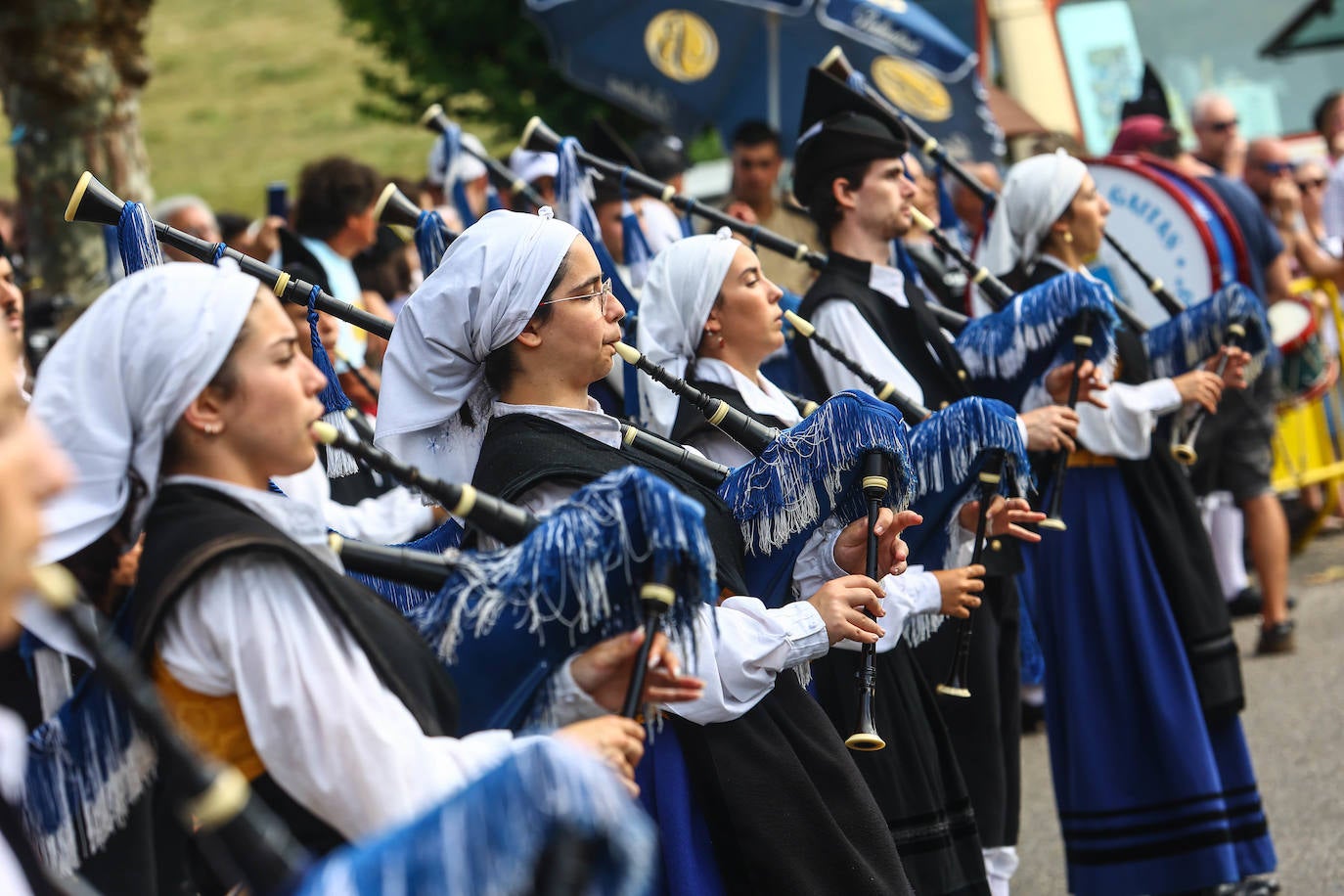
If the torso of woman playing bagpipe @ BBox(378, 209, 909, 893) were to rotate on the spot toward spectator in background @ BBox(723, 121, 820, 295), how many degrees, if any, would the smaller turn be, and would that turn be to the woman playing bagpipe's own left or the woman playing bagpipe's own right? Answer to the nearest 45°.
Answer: approximately 90° to the woman playing bagpipe's own left

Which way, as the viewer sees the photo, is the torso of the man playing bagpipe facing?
to the viewer's right

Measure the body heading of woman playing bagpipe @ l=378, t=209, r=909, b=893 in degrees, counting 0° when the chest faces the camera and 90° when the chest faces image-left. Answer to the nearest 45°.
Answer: approximately 270°

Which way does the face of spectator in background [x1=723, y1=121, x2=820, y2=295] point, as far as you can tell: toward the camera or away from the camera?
toward the camera

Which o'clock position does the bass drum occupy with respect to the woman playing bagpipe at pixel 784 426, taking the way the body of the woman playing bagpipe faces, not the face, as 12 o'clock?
The bass drum is roughly at 10 o'clock from the woman playing bagpipe.

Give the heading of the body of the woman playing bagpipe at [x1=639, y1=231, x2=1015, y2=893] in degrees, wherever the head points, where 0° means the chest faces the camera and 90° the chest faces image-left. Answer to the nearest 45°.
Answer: approximately 270°

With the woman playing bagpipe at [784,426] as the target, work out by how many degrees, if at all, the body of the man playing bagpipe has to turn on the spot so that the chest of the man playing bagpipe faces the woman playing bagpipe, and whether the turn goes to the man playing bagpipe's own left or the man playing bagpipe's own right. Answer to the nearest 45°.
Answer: approximately 90° to the man playing bagpipe's own right

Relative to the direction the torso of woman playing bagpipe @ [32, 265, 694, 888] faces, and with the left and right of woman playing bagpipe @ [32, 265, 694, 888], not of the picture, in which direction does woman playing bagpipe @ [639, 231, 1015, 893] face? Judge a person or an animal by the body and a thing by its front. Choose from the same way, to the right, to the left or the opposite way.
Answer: the same way

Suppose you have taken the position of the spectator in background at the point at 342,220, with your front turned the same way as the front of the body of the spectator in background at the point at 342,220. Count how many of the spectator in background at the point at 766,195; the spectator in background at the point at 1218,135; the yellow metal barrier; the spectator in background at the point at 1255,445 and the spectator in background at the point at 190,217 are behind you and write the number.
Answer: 1

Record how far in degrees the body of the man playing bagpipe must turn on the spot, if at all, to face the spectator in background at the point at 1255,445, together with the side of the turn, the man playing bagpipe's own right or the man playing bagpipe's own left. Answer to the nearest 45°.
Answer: approximately 45° to the man playing bagpipe's own left

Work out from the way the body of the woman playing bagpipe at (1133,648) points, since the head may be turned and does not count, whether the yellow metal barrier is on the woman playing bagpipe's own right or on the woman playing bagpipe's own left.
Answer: on the woman playing bagpipe's own left

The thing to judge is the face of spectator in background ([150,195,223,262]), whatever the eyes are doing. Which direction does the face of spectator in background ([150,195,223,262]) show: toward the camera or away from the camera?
toward the camera

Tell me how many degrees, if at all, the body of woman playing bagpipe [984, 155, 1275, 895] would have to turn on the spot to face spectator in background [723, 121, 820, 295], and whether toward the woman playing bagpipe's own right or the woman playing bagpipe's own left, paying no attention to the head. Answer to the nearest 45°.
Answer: approximately 135° to the woman playing bagpipe's own left

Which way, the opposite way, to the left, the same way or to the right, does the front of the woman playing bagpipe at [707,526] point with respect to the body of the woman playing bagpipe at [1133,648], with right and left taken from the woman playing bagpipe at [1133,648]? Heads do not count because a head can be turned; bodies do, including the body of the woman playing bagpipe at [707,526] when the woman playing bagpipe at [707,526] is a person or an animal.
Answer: the same way
